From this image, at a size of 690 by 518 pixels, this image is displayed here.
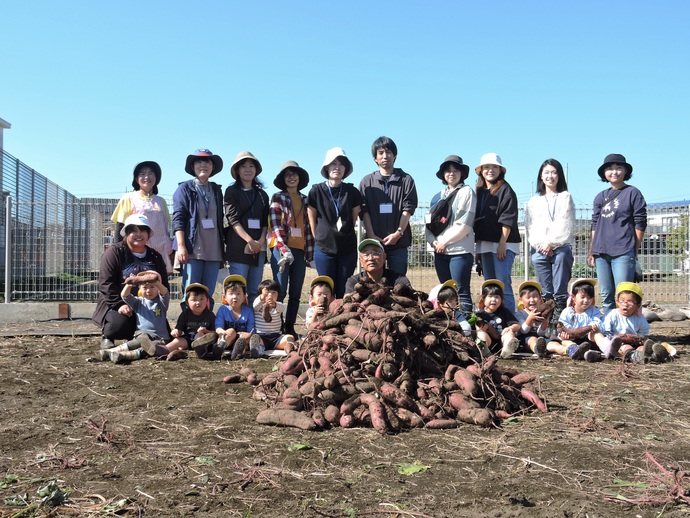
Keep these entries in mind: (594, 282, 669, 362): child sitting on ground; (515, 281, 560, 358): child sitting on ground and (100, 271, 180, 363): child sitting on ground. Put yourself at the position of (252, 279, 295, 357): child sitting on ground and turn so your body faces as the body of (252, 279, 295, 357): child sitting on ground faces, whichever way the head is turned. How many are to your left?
2

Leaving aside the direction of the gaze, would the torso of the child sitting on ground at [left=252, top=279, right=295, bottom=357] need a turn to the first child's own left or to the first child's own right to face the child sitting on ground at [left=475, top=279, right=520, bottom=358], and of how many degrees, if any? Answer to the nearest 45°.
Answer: approximately 90° to the first child's own left

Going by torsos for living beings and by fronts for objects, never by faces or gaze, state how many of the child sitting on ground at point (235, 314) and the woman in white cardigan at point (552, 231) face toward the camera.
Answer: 2

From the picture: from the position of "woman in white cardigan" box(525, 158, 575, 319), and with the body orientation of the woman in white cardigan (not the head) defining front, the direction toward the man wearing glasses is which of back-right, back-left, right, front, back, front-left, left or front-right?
front-right

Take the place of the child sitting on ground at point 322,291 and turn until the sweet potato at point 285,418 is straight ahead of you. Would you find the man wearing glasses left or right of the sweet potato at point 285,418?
left

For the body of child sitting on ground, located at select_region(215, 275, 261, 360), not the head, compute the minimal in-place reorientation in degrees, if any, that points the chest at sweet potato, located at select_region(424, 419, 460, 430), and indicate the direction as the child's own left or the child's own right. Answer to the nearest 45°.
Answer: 0° — they already face it

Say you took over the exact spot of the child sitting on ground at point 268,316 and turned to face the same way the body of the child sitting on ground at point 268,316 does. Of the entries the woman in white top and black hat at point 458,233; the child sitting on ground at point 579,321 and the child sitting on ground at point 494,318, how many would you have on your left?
3

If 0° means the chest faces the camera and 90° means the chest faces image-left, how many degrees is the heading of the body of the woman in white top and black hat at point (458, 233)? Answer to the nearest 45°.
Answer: approximately 45°

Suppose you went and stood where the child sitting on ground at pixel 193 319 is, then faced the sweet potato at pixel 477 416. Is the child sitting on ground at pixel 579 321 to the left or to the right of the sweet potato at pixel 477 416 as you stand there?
left

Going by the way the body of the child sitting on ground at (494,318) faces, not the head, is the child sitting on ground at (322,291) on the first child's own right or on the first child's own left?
on the first child's own right

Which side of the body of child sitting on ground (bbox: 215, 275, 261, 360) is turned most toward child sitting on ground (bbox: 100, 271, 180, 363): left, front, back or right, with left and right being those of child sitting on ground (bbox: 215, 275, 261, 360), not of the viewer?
right
